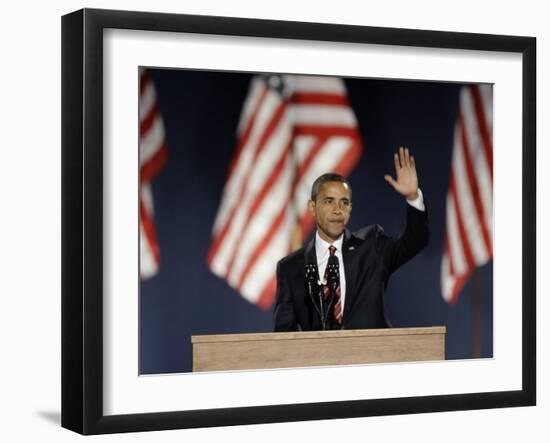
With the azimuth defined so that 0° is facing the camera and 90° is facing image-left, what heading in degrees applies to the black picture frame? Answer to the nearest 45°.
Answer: approximately 315°

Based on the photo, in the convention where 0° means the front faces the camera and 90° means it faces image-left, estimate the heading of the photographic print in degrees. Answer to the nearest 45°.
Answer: approximately 315°
